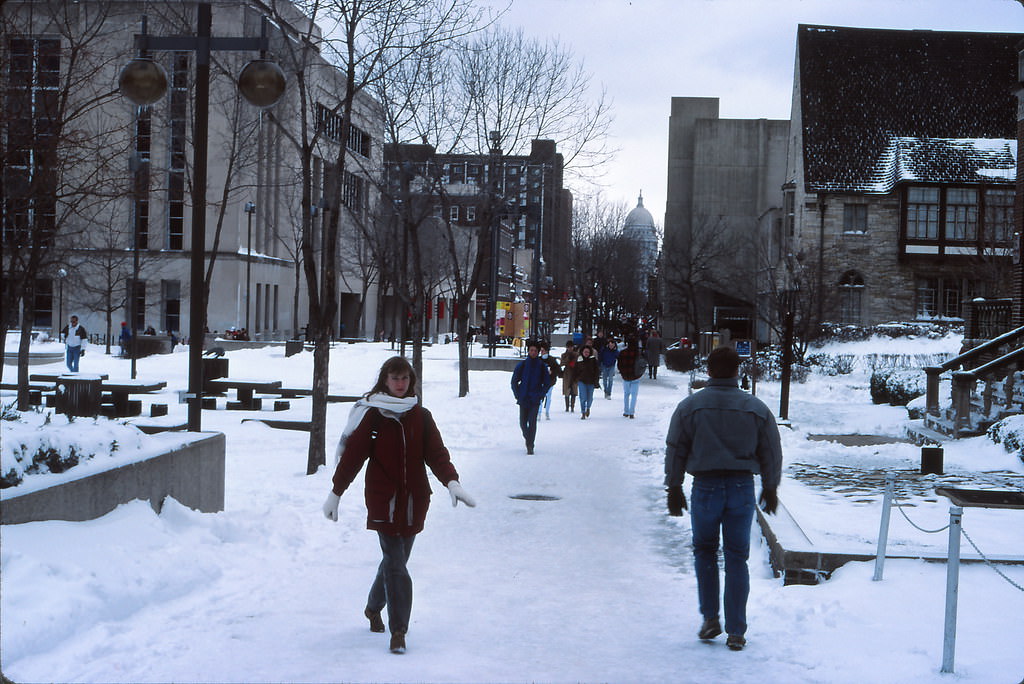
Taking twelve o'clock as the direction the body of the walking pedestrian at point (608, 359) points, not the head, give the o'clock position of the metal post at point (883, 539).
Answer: The metal post is roughly at 12 o'clock from the walking pedestrian.

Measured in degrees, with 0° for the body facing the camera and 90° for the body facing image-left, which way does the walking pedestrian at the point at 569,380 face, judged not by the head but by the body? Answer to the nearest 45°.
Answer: approximately 0°

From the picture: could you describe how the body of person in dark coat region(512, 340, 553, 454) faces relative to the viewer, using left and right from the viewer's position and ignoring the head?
facing the viewer

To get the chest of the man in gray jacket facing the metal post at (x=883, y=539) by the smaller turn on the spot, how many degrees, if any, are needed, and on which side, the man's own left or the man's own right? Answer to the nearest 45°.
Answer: approximately 45° to the man's own right

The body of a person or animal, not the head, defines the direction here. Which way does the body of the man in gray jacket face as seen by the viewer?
away from the camera

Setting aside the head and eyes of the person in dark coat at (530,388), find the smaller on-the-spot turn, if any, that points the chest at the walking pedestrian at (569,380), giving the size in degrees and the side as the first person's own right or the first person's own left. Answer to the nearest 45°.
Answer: approximately 180°

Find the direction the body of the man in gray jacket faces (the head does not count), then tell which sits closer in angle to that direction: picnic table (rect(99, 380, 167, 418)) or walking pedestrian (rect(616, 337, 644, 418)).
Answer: the walking pedestrian

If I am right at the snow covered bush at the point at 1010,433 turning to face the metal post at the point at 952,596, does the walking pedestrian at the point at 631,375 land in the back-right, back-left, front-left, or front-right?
back-right

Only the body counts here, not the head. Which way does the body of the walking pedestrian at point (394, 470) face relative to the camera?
toward the camera

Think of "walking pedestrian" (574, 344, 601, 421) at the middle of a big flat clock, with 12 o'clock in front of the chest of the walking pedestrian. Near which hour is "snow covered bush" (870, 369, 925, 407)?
The snow covered bush is roughly at 8 o'clock from the walking pedestrian.

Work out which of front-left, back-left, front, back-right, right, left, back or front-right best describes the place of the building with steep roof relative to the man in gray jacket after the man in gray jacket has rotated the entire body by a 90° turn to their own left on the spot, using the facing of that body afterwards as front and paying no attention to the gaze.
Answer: right

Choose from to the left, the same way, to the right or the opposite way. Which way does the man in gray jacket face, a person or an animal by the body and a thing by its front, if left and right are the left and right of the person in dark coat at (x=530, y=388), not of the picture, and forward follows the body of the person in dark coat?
the opposite way

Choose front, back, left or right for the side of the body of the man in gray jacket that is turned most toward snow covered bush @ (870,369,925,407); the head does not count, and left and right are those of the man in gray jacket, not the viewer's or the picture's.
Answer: front

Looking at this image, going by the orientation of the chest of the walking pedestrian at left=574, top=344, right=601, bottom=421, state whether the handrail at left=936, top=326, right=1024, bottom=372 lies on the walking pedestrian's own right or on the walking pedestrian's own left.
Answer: on the walking pedestrian's own left

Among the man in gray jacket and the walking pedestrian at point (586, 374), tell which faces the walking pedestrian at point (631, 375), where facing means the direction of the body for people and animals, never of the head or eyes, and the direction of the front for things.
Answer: the man in gray jacket

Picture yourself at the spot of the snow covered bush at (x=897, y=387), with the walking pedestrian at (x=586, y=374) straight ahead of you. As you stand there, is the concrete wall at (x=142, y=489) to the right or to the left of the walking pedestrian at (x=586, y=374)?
left

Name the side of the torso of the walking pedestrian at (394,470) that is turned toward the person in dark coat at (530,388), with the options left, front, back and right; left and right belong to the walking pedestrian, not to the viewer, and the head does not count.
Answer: back

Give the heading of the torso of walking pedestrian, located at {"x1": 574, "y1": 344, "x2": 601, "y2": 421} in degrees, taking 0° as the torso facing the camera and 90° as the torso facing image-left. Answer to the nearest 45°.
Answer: approximately 0°
